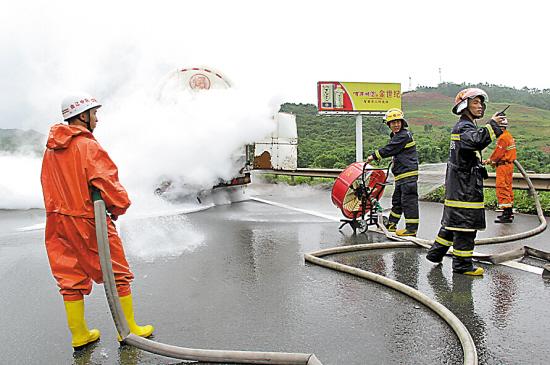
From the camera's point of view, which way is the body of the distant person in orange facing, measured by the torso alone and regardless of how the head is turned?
to the viewer's left

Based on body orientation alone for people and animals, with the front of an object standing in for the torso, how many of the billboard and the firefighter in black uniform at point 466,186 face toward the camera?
1

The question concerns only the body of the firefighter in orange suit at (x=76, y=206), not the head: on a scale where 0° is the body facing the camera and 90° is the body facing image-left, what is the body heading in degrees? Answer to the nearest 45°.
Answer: approximately 225°

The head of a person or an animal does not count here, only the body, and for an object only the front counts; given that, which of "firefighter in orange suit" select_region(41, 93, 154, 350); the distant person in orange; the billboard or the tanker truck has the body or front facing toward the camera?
the billboard

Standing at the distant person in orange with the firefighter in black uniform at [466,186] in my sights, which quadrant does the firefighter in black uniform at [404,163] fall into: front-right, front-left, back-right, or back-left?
front-right

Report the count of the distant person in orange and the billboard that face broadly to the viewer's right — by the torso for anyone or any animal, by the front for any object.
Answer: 0

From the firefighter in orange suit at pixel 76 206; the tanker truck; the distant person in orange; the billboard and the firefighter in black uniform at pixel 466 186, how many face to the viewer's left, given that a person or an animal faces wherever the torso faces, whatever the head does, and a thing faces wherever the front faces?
1

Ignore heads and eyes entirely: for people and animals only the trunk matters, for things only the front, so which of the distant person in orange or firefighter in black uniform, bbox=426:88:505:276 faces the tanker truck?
the distant person in orange

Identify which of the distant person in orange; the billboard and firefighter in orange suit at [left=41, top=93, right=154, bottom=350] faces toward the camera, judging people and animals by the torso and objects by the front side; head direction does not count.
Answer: the billboard

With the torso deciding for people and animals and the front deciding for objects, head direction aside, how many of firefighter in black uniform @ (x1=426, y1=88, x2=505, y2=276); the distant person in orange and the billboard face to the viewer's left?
1

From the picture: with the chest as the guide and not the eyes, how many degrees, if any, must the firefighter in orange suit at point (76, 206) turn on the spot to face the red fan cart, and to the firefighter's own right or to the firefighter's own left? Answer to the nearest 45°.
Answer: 0° — they already face it

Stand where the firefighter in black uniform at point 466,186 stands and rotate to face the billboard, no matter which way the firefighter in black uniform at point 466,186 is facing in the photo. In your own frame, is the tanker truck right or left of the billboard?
left

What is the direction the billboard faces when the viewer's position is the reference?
facing the viewer

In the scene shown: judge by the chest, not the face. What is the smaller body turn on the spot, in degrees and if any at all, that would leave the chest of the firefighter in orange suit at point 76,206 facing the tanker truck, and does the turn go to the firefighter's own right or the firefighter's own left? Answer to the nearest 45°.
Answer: approximately 45° to the firefighter's own left

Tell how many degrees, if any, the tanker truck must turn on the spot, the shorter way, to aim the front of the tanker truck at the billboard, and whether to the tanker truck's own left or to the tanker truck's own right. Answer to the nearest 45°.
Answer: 0° — it already faces it
